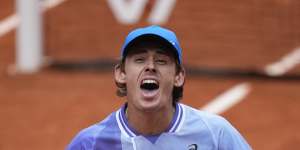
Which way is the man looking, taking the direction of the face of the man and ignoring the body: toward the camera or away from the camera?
toward the camera

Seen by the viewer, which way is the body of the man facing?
toward the camera
